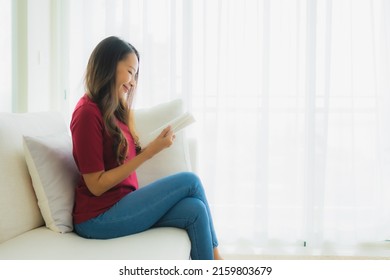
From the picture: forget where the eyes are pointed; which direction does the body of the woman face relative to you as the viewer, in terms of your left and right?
facing to the right of the viewer
